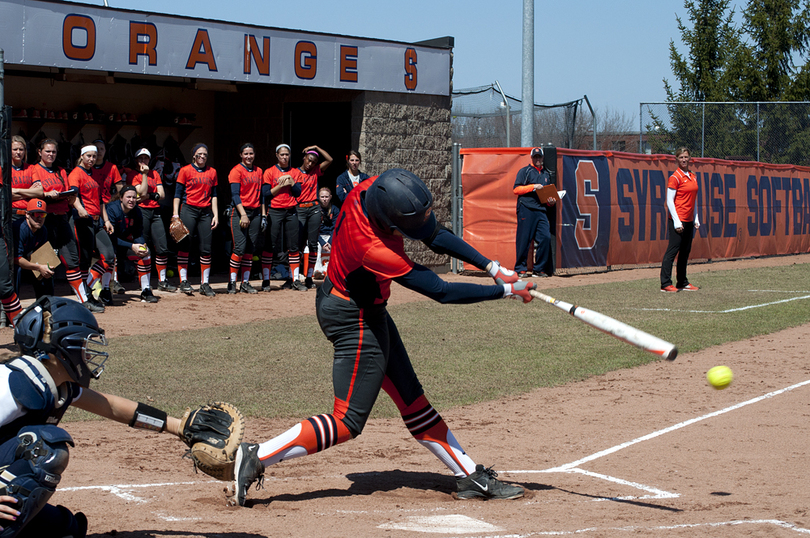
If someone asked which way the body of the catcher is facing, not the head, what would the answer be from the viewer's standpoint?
to the viewer's right

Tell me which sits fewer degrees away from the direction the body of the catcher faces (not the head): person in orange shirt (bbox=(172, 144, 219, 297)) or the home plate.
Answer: the home plate

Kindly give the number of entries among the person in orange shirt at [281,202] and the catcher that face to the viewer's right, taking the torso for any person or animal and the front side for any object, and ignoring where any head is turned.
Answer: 1

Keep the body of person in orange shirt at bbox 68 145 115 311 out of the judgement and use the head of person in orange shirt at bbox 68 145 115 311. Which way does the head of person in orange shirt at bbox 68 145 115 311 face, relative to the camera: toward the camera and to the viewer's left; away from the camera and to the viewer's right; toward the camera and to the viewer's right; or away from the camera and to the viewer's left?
toward the camera and to the viewer's right

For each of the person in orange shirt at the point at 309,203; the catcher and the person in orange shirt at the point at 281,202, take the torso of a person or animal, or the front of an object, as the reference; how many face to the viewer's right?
1

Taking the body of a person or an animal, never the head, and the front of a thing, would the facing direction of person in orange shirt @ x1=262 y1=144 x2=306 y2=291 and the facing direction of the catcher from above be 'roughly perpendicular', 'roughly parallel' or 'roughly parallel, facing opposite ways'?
roughly perpendicular

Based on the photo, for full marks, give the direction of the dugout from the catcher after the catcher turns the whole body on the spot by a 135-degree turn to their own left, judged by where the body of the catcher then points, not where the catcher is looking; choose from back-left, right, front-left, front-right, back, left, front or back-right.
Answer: front-right

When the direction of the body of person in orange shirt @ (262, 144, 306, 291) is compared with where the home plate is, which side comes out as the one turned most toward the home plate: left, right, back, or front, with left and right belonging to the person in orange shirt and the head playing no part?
front
